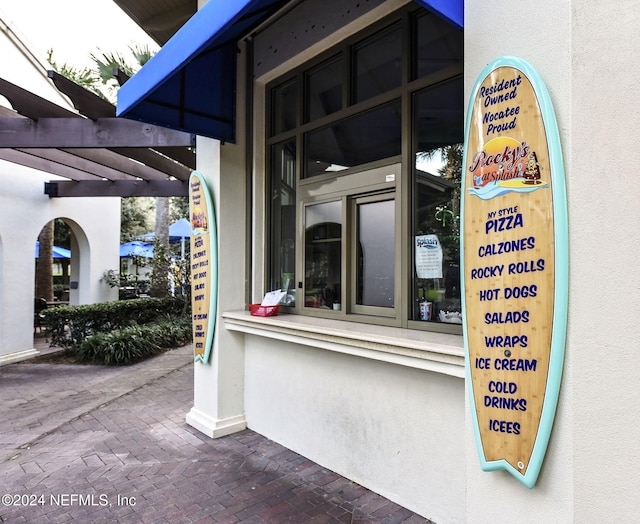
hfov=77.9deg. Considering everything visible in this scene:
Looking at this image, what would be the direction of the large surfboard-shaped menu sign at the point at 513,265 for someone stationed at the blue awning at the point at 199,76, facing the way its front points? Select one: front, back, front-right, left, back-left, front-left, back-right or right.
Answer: left

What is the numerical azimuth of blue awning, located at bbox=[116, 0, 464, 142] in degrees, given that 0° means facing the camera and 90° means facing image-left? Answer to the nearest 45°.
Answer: approximately 45°

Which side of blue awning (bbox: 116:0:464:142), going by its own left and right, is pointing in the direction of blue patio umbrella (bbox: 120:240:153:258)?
right

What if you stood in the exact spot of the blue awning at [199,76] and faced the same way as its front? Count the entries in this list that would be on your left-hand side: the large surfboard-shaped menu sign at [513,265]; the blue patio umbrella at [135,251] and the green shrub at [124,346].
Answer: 1

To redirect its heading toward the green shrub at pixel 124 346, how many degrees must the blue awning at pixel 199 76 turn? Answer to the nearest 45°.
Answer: approximately 90° to its right
